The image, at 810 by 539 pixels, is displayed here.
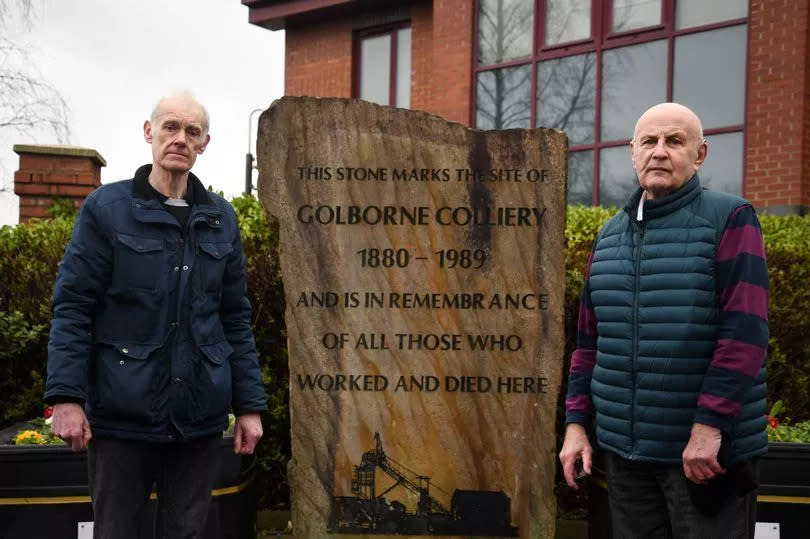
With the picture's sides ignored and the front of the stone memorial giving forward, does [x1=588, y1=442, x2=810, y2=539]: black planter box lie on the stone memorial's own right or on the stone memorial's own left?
on the stone memorial's own left

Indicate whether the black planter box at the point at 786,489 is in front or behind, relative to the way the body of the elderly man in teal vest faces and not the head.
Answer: behind

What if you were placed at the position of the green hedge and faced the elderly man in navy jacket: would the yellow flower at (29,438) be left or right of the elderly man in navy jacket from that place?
right

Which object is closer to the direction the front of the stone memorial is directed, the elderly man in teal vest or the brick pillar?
the elderly man in teal vest

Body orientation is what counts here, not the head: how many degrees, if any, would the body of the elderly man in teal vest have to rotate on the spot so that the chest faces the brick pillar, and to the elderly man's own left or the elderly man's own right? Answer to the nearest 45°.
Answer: approximately 90° to the elderly man's own right

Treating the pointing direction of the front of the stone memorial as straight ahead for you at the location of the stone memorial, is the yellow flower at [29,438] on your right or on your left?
on your right

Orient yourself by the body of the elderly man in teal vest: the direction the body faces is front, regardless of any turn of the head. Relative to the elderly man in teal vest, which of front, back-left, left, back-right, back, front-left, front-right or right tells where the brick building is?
back-right

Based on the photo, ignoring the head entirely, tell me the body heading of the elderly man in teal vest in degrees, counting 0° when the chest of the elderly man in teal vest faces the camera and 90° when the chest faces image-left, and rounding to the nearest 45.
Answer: approximately 45°

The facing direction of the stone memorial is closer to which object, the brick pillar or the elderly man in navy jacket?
the elderly man in navy jacket

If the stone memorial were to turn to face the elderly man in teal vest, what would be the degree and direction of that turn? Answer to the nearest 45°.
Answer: approximately 45° to its left

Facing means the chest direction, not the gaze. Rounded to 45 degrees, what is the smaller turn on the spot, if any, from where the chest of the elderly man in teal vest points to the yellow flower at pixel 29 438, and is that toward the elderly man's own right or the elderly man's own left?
approximately 45° to the elderly man's own right

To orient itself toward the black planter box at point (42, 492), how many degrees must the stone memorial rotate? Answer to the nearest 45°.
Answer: approximately 90° to its right
